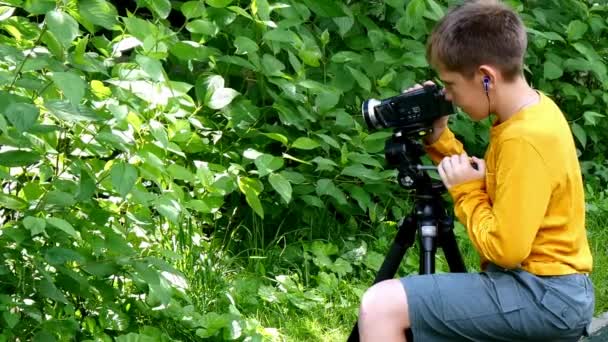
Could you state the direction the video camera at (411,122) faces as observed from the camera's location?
facing to the left of the viewer

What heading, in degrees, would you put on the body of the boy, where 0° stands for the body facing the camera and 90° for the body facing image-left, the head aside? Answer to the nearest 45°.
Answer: approximately 90°

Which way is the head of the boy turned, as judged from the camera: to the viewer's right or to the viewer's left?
to the viewer's left
